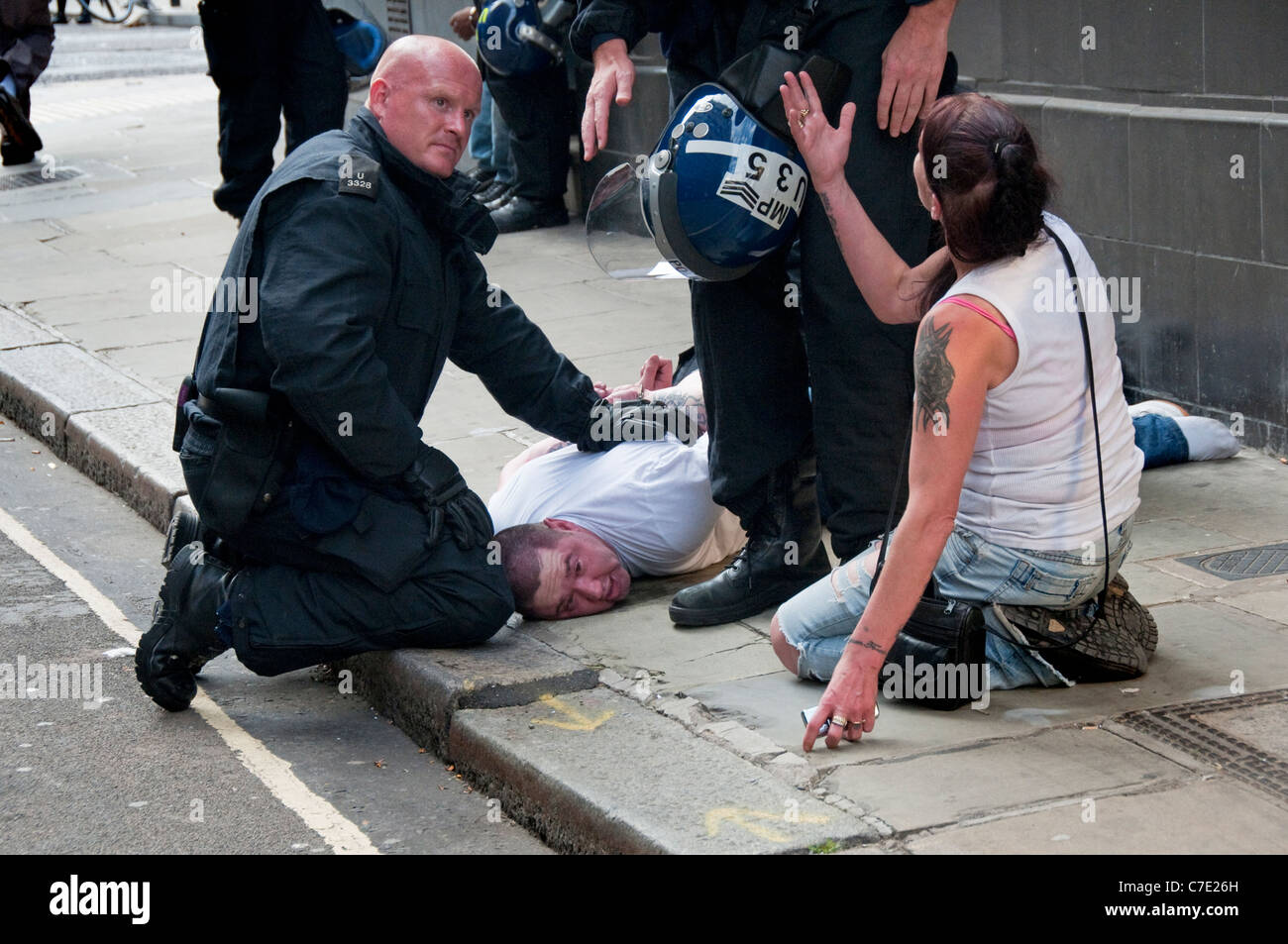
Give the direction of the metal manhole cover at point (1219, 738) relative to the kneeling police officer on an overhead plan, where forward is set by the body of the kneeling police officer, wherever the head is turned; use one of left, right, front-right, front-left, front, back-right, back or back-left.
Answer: front-right

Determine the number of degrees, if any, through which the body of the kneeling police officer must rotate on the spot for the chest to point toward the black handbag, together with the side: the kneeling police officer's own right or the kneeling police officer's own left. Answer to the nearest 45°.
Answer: approximately 45° to the kneeling police officer's own right

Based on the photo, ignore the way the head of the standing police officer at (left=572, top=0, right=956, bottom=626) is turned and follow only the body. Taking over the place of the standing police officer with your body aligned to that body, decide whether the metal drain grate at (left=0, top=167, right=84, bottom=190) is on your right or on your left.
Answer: on your right

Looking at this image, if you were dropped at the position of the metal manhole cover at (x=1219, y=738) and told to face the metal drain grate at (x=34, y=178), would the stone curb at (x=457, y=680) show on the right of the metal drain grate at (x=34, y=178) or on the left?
left

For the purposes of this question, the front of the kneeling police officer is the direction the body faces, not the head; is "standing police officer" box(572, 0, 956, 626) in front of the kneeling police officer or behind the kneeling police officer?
in front

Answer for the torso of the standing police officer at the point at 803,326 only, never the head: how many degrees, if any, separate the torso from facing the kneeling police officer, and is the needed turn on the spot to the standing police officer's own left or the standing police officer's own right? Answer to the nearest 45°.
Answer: approximately 45° to the standing police officer's own right

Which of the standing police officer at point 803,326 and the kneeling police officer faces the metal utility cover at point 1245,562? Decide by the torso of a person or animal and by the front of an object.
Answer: the kneeling police officer

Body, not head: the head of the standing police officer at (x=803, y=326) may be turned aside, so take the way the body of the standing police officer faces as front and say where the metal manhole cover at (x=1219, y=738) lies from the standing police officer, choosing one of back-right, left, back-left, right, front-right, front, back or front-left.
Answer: left

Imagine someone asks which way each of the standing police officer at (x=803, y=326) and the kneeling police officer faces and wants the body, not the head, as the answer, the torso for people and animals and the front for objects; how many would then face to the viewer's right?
1

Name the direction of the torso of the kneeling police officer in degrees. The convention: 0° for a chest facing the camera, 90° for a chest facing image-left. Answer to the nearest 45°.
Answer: approximately 270°
